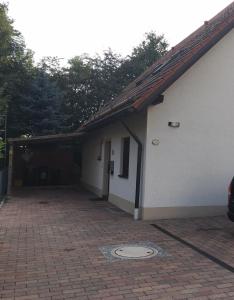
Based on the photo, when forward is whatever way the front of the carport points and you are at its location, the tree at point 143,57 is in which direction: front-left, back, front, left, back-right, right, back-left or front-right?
back-left

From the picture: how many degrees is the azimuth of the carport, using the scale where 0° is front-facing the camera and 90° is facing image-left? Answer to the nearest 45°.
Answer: approximately 0°

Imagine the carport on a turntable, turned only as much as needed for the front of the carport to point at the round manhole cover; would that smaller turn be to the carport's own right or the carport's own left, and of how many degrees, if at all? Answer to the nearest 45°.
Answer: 0° — it already faces it

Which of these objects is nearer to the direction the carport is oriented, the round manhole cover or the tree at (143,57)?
the round manhole cover
